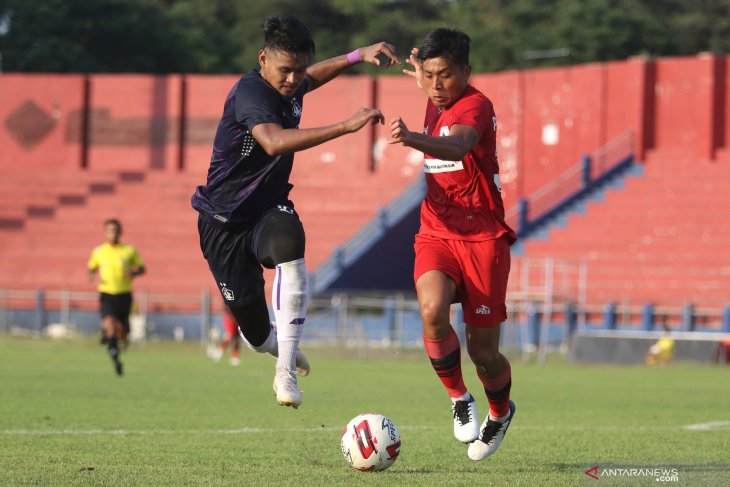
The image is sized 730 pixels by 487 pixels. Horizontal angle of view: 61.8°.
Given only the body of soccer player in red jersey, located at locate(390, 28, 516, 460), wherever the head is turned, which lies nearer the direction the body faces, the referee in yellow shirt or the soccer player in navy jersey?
the soccer player in navy jersey

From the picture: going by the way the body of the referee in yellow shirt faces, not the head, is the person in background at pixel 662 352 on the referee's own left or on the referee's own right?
on the referee's own left

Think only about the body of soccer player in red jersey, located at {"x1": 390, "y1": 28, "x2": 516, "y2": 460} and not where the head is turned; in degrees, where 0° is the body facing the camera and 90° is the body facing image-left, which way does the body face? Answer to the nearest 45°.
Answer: approximately 45°

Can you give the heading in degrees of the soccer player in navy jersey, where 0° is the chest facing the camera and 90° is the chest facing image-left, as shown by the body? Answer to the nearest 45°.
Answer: approximately 315°

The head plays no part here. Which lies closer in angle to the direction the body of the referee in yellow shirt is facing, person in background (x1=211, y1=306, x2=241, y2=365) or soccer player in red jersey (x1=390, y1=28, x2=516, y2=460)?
the soccer player in red jersey

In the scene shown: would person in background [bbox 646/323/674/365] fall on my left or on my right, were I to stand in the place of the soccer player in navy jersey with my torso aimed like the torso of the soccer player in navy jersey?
on my left
